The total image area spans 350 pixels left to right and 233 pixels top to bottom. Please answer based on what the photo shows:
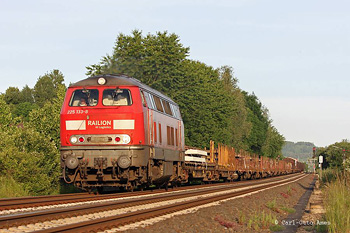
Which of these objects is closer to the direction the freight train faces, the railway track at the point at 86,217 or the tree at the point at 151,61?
the railway track

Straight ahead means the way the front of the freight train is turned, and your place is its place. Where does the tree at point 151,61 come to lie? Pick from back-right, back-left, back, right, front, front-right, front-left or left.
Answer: back

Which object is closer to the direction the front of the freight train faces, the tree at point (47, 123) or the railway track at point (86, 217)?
the railway track

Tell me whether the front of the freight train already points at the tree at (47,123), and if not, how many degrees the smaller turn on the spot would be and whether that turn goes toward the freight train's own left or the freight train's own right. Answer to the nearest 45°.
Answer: approximately 135° to the freight train's own right

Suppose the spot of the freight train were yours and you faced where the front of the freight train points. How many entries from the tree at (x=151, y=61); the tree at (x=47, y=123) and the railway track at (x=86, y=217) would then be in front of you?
1

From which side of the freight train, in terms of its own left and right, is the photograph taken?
front
